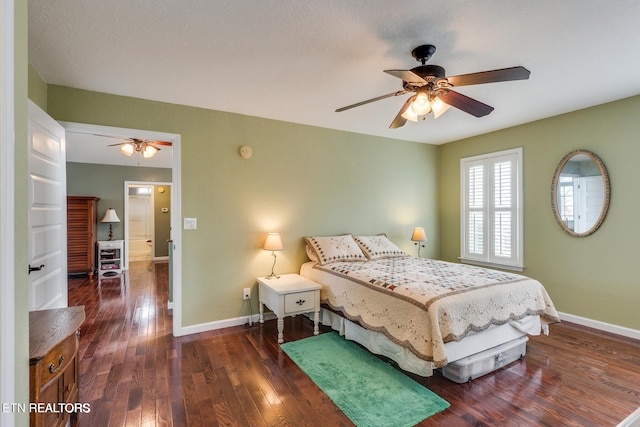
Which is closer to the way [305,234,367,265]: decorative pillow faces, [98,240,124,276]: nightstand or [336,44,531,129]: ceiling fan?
the ceiling fan

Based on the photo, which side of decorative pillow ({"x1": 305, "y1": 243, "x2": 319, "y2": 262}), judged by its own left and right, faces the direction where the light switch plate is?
right

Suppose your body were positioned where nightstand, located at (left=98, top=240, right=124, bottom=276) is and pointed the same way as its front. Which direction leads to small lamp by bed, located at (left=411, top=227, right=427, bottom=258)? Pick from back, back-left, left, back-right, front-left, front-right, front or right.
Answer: front-left

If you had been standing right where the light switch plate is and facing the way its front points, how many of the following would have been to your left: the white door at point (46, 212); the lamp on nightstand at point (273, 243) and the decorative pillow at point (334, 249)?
2

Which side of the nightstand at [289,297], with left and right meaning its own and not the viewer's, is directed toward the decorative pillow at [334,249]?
left

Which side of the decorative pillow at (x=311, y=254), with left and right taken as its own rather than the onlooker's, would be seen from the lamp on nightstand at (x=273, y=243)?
right

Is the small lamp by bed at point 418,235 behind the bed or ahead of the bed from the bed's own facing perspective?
behind

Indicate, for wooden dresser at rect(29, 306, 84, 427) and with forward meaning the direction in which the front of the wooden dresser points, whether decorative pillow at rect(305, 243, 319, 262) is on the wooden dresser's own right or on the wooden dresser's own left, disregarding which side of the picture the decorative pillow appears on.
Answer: on the wooden dresser's own left

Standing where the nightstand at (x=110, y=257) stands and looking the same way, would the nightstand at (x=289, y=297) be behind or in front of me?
in front

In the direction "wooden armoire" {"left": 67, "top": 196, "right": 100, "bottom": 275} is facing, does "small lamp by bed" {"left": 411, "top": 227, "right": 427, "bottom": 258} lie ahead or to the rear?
ahead

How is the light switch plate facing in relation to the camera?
toward the camera

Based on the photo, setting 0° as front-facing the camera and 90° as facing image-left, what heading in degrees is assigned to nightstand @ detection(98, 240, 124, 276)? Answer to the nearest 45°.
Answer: approximately 0°

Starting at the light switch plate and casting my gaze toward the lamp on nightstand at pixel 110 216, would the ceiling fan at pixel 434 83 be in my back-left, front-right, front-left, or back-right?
back-right
